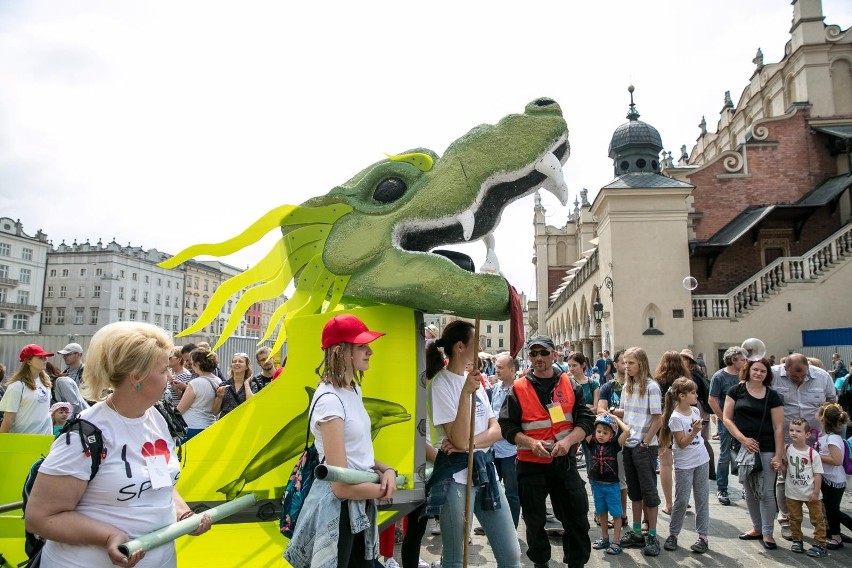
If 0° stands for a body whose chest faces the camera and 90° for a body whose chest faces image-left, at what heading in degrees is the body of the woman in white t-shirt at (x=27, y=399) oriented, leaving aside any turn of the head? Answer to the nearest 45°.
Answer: approximately 315°

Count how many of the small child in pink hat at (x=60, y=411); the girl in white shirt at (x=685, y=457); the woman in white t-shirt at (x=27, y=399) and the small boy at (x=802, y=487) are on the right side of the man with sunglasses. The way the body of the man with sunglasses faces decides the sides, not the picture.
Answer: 2

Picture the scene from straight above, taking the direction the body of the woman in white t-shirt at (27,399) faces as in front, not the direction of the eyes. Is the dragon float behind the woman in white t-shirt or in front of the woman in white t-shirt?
in front

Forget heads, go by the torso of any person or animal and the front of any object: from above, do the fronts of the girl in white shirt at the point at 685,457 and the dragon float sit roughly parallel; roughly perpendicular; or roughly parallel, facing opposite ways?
roughly perpendicular

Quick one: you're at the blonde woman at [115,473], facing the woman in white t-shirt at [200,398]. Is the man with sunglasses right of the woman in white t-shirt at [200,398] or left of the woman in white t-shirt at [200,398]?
right

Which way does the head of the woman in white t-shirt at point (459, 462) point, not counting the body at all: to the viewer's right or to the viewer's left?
to the viewer's right

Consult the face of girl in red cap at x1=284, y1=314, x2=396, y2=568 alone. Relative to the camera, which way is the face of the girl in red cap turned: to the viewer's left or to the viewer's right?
to the viewer's right

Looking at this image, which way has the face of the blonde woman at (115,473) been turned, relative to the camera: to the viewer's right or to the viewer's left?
to the viewer's right
